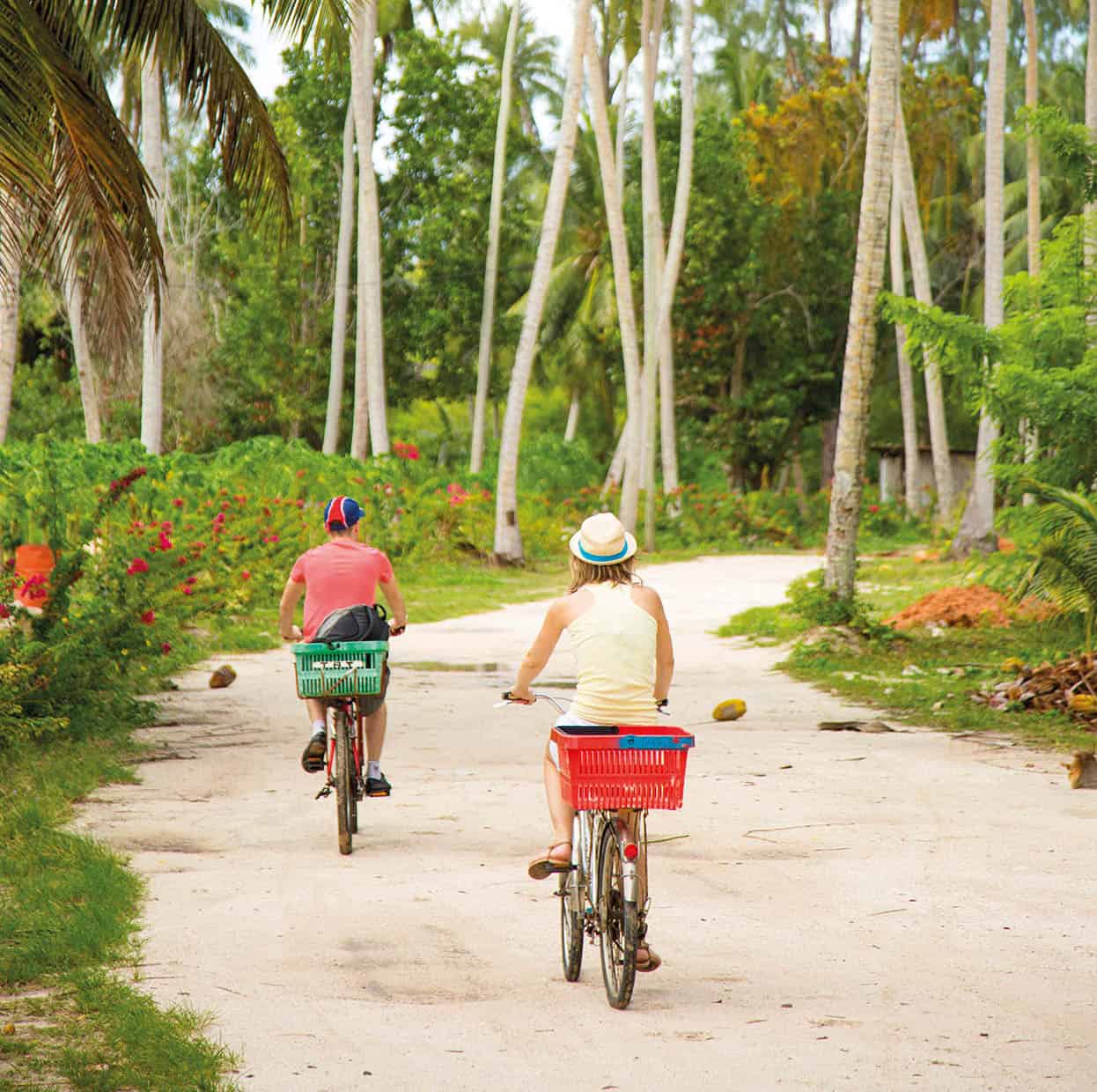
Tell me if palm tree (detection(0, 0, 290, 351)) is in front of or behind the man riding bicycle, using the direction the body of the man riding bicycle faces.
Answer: in front

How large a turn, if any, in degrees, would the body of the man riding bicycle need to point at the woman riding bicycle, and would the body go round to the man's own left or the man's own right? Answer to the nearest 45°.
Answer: approximately 180°

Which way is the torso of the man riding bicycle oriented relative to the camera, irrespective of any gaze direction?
away from the camera

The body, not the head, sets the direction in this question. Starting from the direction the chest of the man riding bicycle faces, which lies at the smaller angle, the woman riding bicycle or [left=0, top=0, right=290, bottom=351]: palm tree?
the palm tree

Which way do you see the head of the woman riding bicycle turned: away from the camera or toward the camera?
away from the camera
